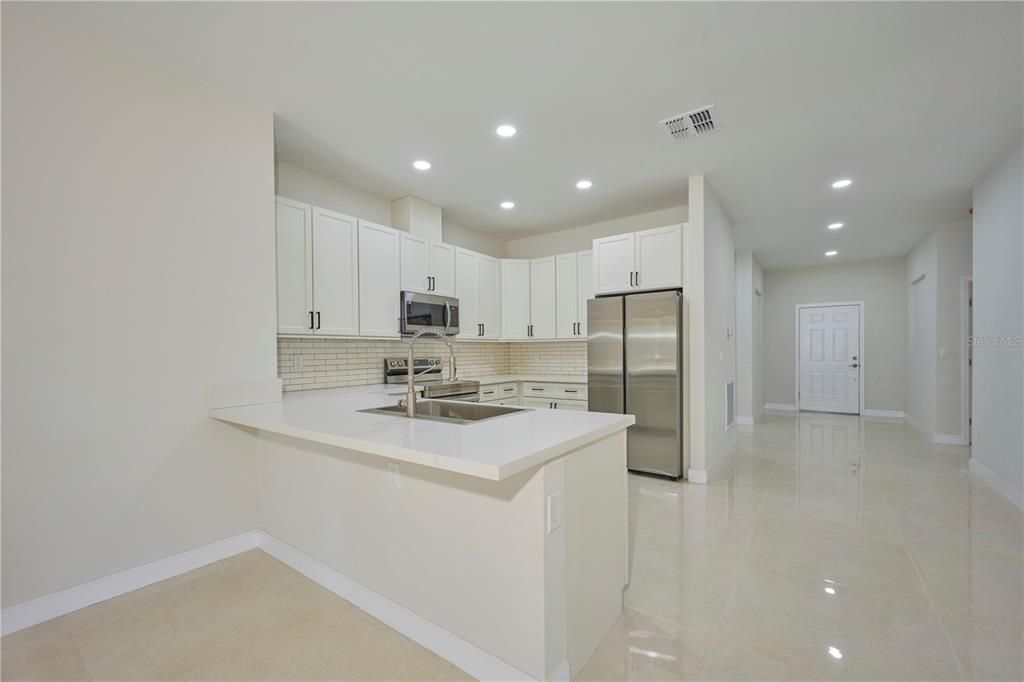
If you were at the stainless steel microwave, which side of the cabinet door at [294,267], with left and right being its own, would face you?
left

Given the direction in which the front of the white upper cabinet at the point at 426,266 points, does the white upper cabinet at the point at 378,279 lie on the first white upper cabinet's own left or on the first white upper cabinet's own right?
on the first white upper cabinet's own right

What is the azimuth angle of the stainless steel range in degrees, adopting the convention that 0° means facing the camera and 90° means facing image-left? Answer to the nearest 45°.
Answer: approximately 315°

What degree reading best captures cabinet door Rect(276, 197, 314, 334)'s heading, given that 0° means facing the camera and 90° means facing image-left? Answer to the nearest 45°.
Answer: approximately 315°

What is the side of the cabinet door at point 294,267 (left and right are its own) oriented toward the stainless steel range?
left
